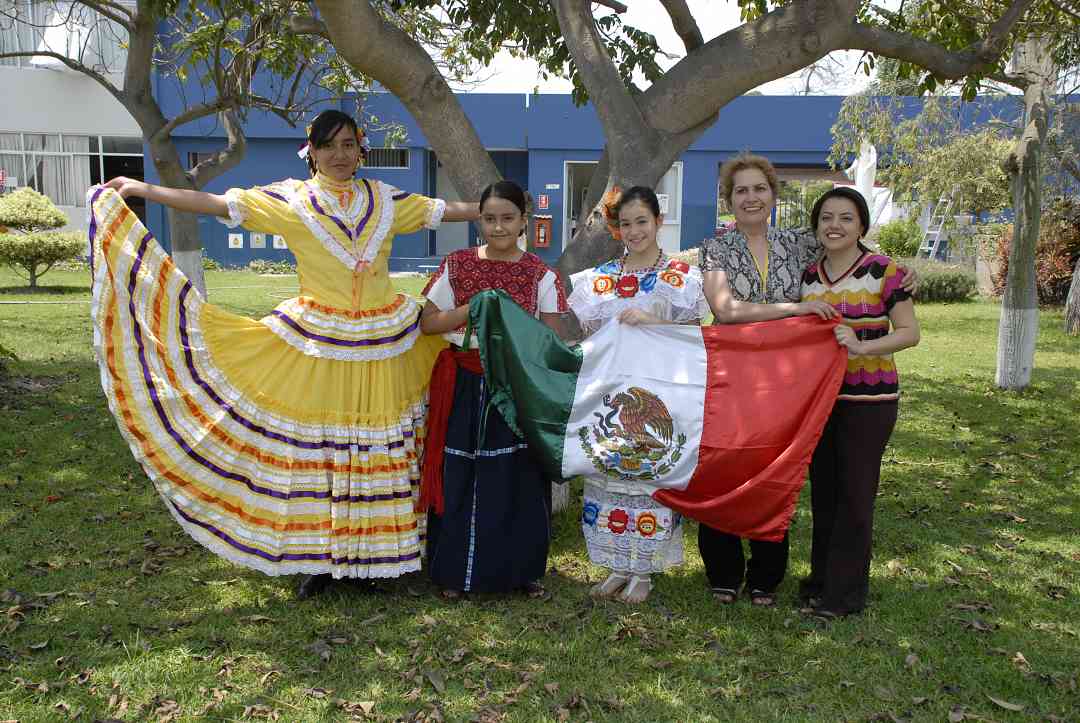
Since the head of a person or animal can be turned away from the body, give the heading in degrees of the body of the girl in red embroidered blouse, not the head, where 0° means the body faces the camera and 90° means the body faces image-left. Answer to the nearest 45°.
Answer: approximately 0°

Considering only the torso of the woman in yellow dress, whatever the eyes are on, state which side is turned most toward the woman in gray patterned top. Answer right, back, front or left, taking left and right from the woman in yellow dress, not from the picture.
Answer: left

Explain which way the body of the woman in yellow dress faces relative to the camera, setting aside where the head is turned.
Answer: toward the camera

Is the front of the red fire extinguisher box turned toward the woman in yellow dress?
yes

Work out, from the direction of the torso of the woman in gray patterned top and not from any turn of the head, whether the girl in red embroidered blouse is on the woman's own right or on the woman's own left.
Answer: on the woman's own right

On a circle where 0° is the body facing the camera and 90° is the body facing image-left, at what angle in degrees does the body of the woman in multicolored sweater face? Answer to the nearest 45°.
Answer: approximately 45°

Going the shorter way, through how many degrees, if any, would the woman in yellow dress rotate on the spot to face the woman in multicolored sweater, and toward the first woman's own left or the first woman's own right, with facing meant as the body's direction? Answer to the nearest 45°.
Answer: approximately 90° to the first woman's own left

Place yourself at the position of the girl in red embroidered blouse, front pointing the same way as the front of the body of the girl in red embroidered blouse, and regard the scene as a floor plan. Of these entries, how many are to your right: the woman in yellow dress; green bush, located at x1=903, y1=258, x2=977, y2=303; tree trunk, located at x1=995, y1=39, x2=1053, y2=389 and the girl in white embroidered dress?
1

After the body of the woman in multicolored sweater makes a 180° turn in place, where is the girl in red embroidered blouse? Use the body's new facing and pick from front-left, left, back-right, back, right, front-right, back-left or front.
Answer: back-left

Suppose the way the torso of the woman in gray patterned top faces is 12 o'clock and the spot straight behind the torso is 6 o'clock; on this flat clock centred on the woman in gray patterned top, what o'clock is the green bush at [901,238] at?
The green bush is roughly at 6 o'clock from the woman in gray patterned top.

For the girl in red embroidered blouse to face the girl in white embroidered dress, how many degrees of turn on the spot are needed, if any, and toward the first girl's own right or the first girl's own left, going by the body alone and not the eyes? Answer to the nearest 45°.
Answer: approximately 90° to the first girl's own left

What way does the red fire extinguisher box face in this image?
toward the camera
